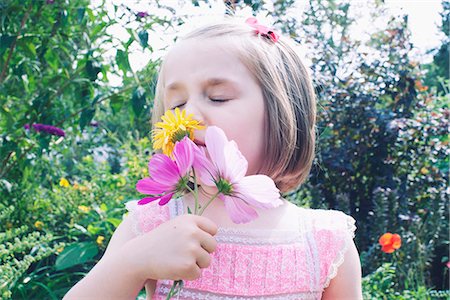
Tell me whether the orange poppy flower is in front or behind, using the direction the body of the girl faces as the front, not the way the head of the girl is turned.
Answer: behind

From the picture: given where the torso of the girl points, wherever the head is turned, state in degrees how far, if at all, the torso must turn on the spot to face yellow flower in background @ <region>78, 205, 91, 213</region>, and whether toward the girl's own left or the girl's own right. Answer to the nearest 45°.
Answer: approximately 180°

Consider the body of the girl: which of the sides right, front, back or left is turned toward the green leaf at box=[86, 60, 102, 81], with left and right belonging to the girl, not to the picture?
back

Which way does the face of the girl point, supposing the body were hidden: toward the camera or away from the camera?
toward the camera

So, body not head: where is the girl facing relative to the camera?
toward the camera

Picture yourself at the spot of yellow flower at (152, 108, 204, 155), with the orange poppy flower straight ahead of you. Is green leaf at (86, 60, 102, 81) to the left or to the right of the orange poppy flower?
left

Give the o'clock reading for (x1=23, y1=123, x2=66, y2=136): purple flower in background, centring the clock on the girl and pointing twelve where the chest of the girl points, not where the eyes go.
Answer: The purple flower in background is roughly at 5 o'clock from the girl.

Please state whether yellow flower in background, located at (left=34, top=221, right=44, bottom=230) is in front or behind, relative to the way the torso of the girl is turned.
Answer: behind

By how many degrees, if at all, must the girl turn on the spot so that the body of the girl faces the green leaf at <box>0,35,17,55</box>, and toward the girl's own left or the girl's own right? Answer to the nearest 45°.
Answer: approximately 135° to the girl's own right

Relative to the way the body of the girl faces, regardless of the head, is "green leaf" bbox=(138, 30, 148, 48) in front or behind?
behind

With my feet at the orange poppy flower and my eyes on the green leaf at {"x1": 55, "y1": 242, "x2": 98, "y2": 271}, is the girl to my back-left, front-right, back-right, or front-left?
front-left
